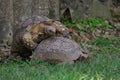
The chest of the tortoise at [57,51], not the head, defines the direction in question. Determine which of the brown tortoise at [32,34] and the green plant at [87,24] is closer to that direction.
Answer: the green plant

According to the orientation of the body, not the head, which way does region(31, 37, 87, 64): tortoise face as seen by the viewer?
to the viewer's right

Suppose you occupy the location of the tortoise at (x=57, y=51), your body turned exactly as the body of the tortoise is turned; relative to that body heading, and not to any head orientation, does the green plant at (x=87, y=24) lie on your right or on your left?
on your left
